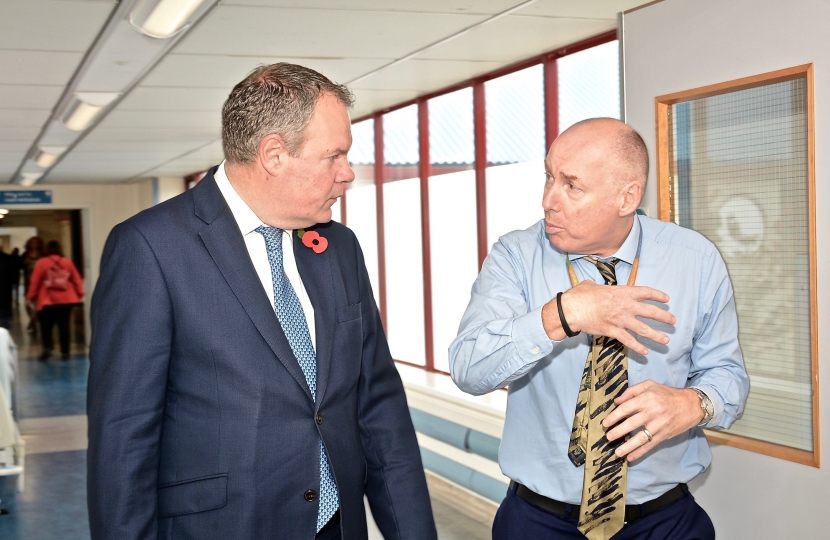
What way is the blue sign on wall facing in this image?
toward the camera

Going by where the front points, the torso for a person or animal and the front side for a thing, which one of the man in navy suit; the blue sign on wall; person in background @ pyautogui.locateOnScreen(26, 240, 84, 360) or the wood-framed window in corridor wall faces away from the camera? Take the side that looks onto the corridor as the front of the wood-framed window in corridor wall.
the person in background

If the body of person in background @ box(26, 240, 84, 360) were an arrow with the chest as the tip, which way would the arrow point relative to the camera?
away from the camera

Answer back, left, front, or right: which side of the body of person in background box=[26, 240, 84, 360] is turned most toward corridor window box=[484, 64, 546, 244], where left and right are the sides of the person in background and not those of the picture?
back

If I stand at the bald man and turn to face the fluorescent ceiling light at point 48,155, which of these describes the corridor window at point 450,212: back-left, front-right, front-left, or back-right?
front-right

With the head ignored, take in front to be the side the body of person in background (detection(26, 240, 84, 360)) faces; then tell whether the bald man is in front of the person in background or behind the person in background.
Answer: behind

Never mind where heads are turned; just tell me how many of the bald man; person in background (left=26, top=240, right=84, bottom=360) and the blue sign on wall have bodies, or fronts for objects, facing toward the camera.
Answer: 2

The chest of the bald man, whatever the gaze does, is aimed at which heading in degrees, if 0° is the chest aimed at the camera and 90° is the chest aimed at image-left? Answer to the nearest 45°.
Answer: approximately 0°

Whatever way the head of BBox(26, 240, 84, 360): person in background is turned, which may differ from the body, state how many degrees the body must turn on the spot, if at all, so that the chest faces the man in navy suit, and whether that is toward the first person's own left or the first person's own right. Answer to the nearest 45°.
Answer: approximately 180°

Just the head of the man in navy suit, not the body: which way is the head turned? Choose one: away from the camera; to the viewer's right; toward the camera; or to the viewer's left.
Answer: to the viewer's right

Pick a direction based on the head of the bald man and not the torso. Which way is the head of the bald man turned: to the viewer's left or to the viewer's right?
to the viewer's left

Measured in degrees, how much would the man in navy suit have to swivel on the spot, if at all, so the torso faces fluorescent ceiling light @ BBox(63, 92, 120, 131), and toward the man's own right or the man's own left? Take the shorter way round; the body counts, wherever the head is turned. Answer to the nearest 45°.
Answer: approximately 135° to the man's own left

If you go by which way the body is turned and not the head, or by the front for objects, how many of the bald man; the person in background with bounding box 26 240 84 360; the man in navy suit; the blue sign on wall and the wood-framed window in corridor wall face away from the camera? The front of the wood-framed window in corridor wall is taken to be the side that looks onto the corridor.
1

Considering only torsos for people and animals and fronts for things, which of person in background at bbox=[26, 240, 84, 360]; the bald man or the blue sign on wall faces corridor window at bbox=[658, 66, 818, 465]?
the blue sign on wall

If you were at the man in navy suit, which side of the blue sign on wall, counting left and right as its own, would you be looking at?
front

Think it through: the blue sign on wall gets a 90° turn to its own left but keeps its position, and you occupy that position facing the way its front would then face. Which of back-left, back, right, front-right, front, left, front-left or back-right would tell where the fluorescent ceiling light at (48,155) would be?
right
